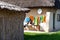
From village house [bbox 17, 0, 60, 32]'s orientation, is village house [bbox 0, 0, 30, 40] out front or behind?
out front

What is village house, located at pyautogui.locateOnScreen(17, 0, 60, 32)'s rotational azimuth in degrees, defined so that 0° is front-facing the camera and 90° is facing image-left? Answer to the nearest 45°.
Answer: approximately 0°
